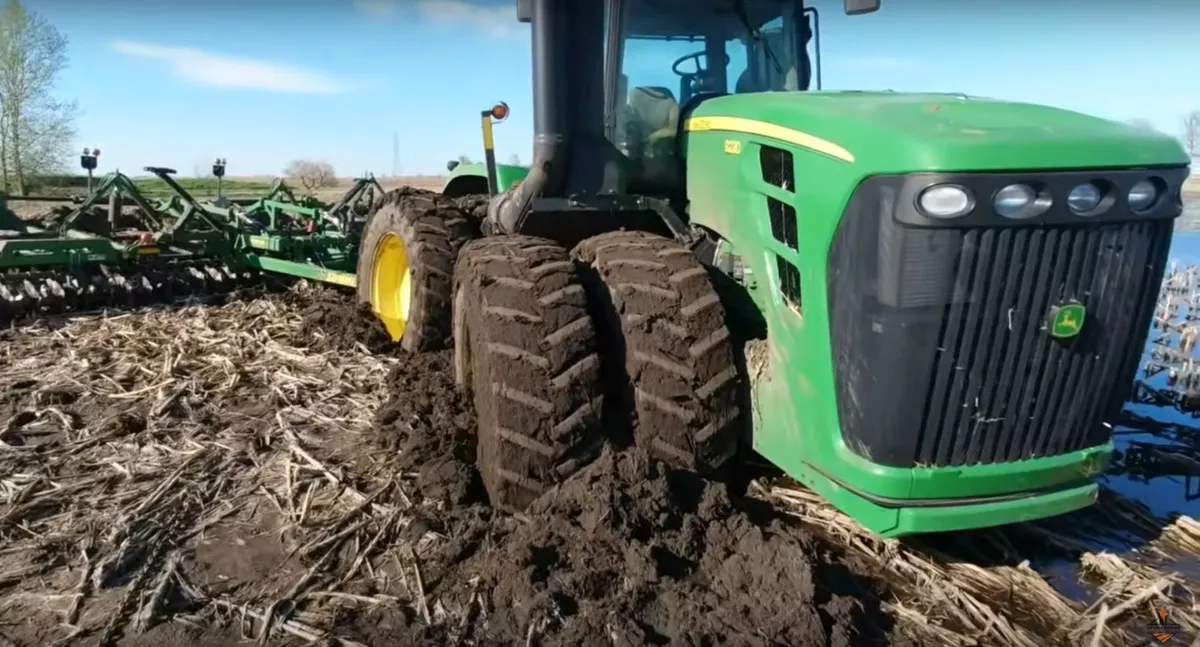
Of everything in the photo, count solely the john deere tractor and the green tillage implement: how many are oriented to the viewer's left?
0

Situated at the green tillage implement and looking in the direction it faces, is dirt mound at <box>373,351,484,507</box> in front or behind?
in front

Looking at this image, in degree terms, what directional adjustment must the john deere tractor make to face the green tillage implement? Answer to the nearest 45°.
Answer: approximately 180°

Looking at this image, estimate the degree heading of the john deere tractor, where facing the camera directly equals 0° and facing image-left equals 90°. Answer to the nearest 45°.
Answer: approximately 315°

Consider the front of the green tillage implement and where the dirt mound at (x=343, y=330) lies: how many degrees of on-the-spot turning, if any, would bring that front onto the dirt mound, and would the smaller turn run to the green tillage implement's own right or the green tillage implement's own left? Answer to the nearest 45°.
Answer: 0° — it already faces it

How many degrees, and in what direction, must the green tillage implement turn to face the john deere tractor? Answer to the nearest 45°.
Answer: approximately 45° to its right

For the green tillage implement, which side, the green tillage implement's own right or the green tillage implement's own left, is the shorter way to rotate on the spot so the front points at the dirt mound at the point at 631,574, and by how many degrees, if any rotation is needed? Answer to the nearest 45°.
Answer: approximately 45° to the green tillage implement's own right

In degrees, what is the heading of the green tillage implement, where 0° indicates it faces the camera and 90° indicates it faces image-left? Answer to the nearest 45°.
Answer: approximately 315°

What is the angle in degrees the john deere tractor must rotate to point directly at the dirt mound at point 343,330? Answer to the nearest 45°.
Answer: approximately 180°
